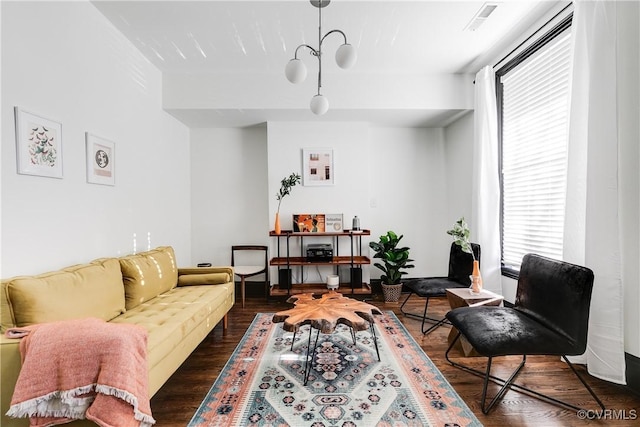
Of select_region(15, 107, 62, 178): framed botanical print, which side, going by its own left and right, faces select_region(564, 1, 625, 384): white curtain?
front

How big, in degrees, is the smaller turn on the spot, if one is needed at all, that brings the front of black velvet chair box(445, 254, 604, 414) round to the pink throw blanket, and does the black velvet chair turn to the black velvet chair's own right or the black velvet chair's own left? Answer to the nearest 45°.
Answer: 0° — it already faces it

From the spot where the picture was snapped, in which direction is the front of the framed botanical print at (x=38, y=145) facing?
facing the viewer and to the right of the viewer

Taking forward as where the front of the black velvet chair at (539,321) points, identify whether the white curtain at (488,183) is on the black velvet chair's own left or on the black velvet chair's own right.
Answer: on the black velvet chair's own right

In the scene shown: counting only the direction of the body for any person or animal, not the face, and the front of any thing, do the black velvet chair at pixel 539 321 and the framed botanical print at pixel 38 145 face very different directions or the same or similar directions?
very different directions

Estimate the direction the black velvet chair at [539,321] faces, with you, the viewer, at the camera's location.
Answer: facing the viewer and to the left of the viewer

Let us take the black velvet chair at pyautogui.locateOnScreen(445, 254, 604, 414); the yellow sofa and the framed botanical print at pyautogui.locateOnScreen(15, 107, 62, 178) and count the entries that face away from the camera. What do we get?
0

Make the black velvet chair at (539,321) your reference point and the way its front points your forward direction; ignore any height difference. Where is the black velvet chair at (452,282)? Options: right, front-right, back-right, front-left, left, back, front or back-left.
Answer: right

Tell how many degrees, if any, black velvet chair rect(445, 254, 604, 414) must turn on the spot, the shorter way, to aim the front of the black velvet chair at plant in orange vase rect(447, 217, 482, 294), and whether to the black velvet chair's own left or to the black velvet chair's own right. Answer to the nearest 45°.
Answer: approximately 90° to the black velvet chair's own right

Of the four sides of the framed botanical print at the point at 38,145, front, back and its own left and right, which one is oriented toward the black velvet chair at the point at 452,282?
front

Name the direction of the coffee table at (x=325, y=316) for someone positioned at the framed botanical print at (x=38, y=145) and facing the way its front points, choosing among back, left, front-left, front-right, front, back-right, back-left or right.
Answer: front

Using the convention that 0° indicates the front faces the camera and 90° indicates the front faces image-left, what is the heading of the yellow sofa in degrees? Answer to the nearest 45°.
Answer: approximately 315°

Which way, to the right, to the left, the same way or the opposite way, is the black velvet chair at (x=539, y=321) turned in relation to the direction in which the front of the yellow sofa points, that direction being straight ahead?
the opposite way

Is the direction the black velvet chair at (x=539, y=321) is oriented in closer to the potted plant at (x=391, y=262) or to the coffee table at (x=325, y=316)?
the coffee table
